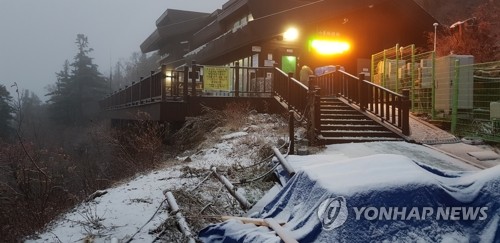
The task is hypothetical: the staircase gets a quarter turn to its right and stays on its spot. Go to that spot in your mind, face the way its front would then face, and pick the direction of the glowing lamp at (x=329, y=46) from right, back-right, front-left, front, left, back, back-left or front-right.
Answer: right

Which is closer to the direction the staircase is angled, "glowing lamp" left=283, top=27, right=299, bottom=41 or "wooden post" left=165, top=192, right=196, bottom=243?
the wooden post

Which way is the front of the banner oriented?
toward the camera

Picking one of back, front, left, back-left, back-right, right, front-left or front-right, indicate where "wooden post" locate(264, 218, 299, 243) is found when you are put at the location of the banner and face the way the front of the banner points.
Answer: front

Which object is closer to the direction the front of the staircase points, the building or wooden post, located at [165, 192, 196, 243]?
the wooden post

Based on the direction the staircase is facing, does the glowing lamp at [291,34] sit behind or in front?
behind

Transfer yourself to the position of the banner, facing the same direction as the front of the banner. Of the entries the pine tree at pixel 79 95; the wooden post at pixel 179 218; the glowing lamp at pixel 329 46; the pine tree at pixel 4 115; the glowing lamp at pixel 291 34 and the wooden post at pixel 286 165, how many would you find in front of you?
2

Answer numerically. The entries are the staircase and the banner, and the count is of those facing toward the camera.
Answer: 2

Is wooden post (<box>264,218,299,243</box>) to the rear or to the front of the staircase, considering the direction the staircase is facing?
to the front

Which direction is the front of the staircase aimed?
toward the camera

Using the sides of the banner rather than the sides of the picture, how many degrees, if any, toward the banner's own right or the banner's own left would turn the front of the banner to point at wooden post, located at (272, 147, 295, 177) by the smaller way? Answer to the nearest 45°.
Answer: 0° — it already faces it

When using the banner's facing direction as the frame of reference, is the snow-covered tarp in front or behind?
in front

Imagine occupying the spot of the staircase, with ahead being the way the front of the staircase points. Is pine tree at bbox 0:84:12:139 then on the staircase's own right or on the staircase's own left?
on the staircase's own right

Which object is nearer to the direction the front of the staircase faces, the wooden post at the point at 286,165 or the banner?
the wooden post

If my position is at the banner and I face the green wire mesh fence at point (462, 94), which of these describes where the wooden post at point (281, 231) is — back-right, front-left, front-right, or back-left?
front-right
